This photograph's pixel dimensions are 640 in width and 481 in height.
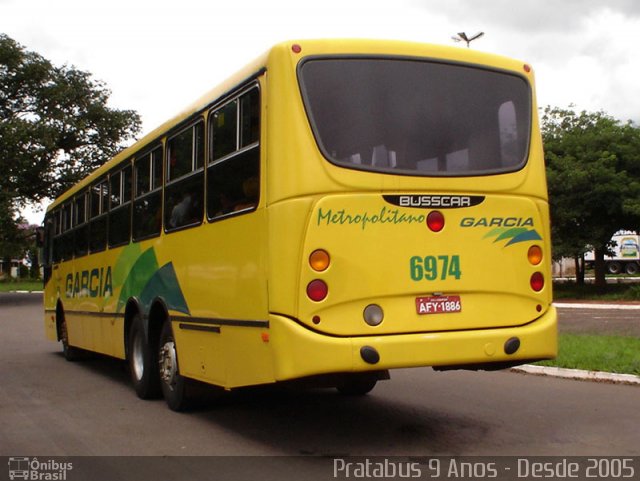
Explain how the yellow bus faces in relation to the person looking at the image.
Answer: facing away from the viewer and to the left of the viewer

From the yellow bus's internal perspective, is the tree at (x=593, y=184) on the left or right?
on its right

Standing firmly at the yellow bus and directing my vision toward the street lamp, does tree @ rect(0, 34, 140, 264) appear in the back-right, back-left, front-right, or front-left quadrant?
front-left

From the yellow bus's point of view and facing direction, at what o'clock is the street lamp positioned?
The street lamp is roughly at 2 o'clock from the yellow bus.
